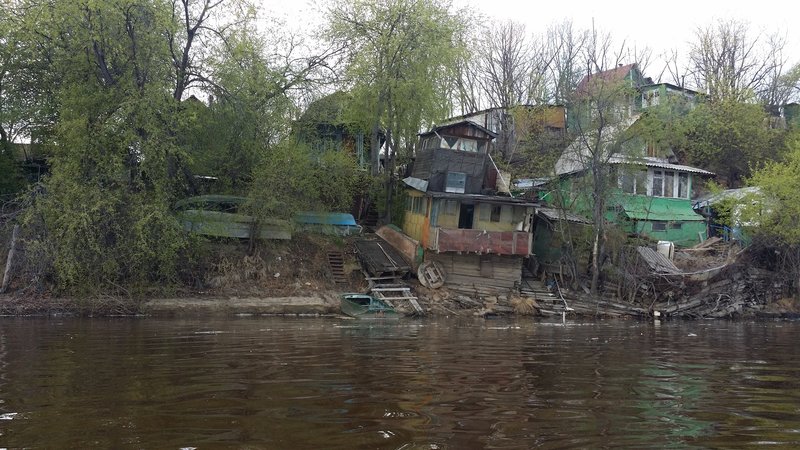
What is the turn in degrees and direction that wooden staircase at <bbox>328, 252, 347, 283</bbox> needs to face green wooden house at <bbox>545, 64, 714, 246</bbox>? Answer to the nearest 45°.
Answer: approximately 90° to its left

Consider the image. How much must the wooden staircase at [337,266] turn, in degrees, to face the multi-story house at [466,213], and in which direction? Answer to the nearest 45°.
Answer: approximately 90° to its left

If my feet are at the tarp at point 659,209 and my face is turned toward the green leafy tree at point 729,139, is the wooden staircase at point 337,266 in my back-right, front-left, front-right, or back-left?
back-left

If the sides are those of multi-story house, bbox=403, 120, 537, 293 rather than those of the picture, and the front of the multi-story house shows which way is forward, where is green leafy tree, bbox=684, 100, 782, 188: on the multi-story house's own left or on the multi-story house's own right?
on the multi-story house's own left

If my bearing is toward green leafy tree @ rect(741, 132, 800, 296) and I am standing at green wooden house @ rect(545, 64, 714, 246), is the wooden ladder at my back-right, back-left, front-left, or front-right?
back-right

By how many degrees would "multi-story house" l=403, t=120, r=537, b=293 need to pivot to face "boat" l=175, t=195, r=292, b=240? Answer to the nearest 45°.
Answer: approximately 90° to its right

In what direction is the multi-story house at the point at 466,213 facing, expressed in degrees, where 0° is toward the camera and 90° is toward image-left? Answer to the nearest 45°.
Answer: approximately 0°

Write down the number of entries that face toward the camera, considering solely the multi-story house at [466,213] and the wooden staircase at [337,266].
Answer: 2

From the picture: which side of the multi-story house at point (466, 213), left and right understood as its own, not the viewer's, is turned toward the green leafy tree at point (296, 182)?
right

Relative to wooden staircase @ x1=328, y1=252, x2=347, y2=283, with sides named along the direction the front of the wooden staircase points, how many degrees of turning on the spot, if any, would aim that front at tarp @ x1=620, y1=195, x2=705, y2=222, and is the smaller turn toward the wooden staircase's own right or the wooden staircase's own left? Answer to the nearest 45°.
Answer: approximately 90° to the wooden staircase's own left
